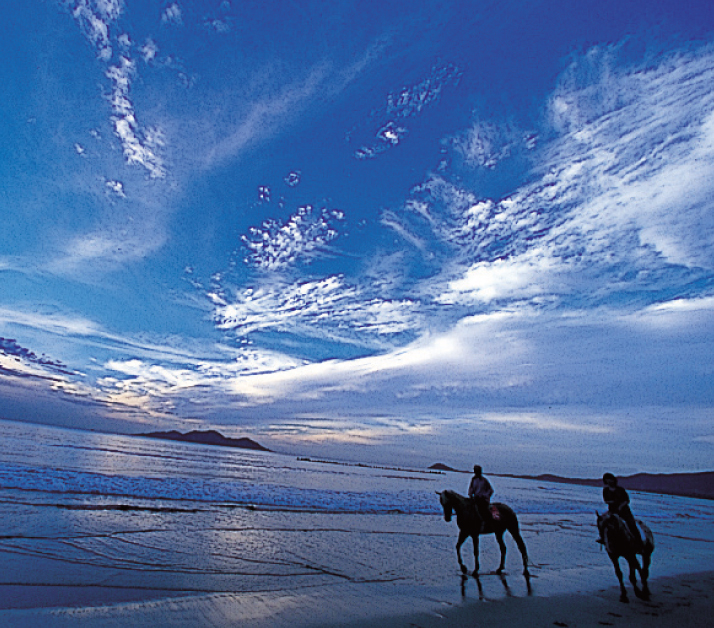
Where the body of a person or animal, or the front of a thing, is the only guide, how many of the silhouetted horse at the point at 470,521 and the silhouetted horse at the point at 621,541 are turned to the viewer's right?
0

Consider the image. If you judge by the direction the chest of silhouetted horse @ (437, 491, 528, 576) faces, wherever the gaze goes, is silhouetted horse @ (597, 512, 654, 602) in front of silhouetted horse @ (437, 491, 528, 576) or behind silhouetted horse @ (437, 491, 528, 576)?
behind

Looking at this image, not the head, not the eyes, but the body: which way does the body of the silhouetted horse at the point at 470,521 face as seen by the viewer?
to the viewer's left

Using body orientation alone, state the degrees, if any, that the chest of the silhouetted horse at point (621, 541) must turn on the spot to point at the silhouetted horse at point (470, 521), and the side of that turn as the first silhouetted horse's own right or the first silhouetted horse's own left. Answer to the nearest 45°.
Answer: approximately 45° to the first silhouetted horse's own right

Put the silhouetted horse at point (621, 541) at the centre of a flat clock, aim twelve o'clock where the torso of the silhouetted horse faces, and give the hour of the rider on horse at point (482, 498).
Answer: The rider on horse is roughly at 2 o'clock from the silhouetted horse.

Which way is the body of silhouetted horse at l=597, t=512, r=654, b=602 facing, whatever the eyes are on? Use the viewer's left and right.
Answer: facing the viewer and to the left of the viewer
